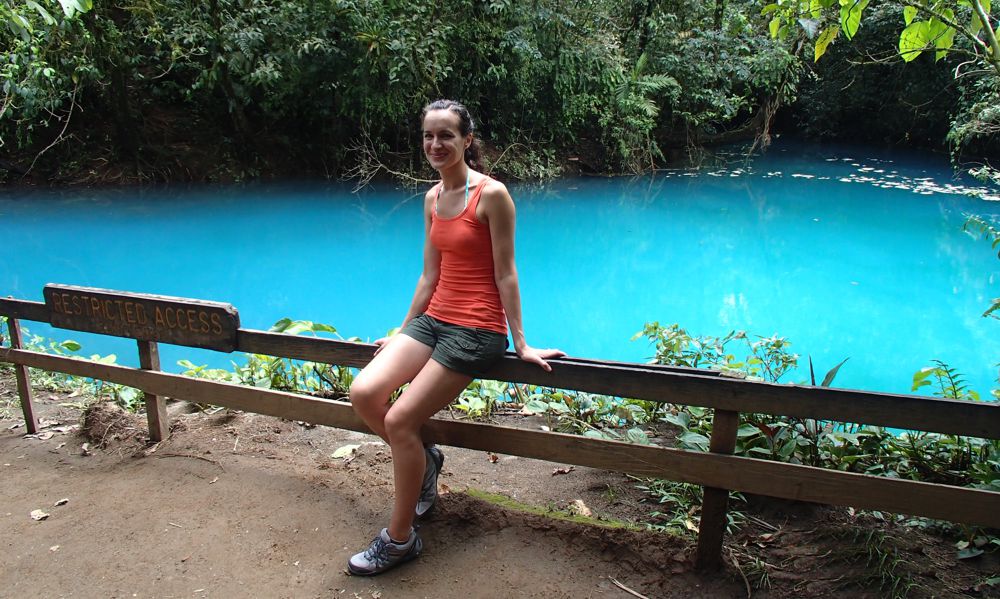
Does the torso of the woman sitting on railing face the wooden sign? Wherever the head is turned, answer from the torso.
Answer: no

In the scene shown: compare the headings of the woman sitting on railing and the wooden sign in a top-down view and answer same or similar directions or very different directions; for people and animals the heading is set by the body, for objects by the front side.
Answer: same or similar directions

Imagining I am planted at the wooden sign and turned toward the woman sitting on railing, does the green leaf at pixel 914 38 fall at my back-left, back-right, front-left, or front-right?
front-left

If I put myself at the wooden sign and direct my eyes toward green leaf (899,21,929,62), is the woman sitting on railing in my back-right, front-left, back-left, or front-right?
front-right

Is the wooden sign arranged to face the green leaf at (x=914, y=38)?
no

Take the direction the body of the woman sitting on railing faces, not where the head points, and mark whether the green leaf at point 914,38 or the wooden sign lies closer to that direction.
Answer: the wooden sign

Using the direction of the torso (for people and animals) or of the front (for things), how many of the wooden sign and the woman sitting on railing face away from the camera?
0

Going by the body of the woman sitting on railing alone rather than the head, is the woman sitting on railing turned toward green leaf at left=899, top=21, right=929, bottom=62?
no

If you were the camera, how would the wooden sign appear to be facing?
facing the viewer and to the left of the viewer

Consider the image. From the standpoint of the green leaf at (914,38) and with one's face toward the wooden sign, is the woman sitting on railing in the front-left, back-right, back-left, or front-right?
front-left

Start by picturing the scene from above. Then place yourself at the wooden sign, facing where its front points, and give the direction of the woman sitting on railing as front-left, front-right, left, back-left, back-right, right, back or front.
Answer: left
